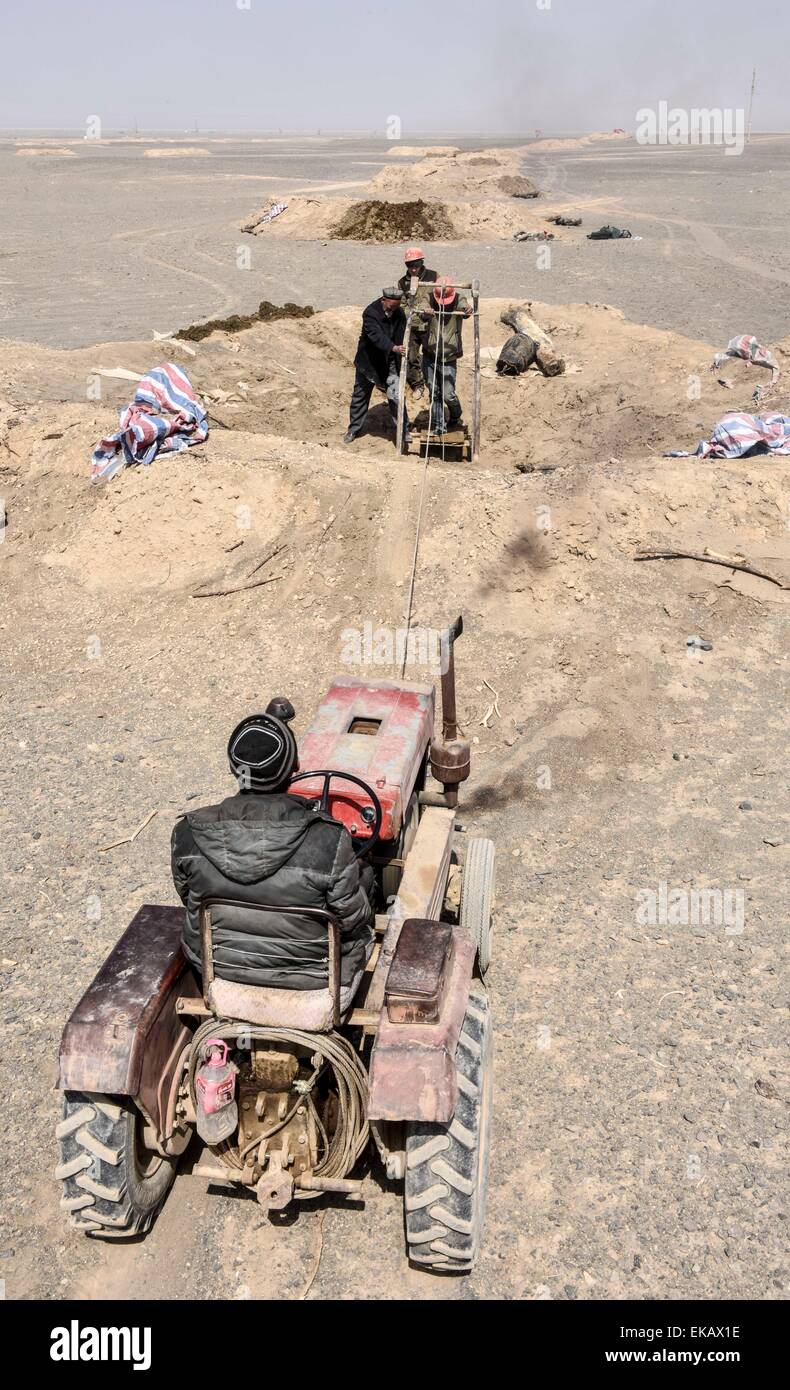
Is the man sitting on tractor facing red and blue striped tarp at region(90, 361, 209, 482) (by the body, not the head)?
yes

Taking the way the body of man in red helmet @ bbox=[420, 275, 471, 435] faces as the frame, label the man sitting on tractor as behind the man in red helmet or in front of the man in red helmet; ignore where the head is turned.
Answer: in front

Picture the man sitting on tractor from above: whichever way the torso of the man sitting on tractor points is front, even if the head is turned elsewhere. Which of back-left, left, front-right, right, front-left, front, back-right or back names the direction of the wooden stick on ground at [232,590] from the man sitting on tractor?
front

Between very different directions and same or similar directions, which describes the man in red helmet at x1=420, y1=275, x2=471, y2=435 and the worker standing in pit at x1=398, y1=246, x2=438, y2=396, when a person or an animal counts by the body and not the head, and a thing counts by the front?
same or similar directions

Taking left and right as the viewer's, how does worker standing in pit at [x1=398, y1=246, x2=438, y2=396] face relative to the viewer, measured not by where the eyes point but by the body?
facing the viewer

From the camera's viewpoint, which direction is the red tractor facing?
away from the camera

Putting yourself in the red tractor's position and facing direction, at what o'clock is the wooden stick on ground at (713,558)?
The wooden stick on ground is roughly at 1 o'clock from the red tractor.

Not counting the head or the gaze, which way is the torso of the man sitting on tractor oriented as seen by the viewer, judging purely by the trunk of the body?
away from the camera

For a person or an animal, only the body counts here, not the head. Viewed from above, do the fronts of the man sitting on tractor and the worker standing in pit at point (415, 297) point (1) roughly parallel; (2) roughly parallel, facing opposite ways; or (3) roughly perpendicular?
roughly parallel, facing opposite ways

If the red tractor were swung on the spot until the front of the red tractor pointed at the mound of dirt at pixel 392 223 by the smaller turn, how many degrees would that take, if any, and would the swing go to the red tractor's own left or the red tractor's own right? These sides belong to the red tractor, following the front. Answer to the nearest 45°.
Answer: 0° — it already faces it

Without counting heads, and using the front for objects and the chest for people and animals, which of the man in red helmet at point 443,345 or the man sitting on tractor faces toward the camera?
the man in red helmet

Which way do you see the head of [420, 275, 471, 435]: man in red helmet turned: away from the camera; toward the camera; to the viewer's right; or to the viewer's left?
toward the camera

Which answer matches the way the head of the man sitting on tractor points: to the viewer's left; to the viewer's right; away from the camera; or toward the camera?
away from the camera

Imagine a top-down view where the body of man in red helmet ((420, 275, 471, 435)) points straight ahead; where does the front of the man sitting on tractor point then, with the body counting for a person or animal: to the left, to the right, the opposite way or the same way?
the opposite way

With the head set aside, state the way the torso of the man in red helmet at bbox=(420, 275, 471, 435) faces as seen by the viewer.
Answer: toward the camera

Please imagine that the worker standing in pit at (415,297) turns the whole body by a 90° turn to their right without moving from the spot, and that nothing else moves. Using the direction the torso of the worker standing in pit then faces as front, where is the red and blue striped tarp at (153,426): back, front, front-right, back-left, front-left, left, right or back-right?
front-left

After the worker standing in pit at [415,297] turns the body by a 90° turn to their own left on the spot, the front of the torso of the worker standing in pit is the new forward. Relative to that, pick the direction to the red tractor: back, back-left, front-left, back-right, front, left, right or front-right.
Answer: right
